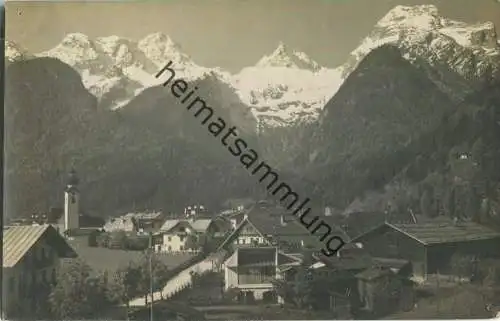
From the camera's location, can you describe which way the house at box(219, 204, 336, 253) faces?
facing the viewer and to the left of the viewer

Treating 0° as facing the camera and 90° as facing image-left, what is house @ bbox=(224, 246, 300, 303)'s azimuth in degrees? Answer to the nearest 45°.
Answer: approximately 0°

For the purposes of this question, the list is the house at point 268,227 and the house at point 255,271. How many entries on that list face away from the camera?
0
